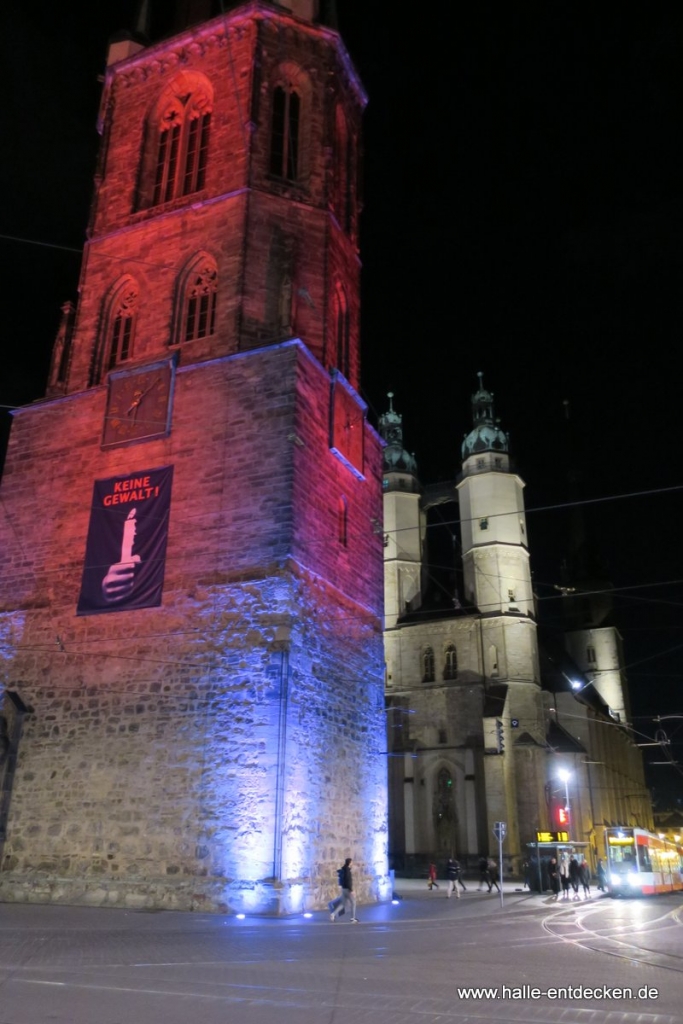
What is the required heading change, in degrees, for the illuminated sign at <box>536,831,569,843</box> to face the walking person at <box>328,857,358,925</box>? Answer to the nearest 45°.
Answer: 0° — it already faces them

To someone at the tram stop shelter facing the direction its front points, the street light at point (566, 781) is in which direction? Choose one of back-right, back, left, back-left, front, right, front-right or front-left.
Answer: back-left

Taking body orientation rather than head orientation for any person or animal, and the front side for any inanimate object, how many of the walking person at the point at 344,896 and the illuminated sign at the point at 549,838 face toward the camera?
1

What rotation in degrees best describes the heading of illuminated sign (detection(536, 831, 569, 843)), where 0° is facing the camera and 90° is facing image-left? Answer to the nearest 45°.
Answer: approximately 0°

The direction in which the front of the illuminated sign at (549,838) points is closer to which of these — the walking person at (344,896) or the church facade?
the walking person

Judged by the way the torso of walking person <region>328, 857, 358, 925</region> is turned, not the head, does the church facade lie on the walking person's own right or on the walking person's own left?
on the walking person's own left

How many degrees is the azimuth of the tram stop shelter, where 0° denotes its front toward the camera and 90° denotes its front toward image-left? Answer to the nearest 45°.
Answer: approximately 315°
